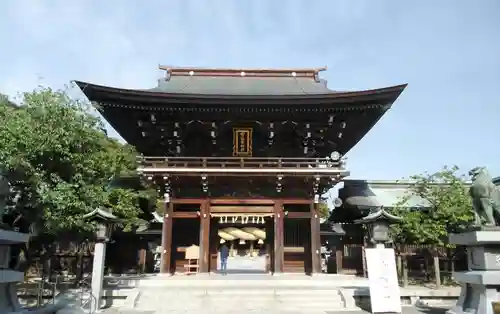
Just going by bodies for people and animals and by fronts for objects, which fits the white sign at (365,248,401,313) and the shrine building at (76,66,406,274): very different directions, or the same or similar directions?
same or similar directions

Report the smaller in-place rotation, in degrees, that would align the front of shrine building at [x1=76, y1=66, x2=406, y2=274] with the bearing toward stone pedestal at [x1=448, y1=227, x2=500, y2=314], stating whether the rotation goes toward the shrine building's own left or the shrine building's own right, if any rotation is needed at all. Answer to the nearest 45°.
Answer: approximately 45° to the shrine building's own left

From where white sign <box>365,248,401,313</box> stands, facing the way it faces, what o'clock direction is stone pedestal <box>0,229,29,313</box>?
The stone pedestal is roughly at 2 o'clock from the white sign.

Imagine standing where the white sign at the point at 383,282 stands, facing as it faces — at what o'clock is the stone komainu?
The stone komainu is roughly at 10 o'clock from the white sign.

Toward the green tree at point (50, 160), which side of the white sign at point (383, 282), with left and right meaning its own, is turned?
right

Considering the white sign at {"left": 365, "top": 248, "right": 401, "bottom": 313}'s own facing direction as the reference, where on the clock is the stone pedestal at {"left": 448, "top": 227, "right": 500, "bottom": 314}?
The stone pedestal is roughly at 10 o'clock from the white sign.

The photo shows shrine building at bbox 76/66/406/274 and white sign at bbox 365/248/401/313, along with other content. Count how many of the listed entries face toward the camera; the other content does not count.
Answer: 2

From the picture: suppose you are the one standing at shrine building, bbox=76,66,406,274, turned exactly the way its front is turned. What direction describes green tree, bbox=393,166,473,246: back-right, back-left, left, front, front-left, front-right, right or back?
left

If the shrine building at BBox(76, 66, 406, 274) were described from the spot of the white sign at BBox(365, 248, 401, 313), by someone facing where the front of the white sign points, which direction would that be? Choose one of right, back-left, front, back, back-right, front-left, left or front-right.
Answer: back-right

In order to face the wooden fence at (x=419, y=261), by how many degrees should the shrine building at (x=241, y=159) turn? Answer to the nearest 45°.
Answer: approximately 90° to its left

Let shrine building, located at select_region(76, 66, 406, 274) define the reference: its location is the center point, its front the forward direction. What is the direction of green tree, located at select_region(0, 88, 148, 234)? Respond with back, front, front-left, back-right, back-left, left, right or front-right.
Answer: front-right

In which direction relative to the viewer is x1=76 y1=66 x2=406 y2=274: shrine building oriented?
toward the camera

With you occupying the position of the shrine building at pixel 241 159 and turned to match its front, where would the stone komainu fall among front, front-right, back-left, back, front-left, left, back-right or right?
front-left
